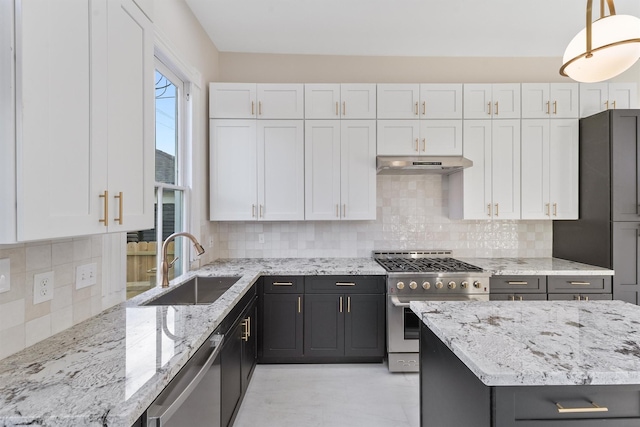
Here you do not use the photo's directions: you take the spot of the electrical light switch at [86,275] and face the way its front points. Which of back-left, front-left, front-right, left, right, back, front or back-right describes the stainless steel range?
front-left

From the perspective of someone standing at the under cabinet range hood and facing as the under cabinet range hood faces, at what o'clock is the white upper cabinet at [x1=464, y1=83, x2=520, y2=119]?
The white upper cabinet is roughly at 8 o'clock from the under cabinet range hood.

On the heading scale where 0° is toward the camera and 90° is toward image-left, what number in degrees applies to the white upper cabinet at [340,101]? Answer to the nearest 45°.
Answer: approximately 0°

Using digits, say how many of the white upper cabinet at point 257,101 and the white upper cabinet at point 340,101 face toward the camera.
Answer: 2

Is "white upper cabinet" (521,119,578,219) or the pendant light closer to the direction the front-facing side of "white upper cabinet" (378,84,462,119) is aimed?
the pendant light

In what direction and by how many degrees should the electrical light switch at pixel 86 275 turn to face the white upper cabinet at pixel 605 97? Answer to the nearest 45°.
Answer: approximately 45° to its left

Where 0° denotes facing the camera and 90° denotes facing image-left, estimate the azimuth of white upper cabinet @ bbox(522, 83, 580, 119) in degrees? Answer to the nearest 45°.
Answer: approximately 0°

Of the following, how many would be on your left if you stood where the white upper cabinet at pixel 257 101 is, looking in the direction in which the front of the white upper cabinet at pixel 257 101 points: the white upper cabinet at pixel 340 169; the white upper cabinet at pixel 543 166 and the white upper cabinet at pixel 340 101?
3

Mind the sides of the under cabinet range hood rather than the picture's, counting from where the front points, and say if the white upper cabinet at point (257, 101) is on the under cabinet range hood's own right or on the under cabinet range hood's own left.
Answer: on the under cabinet range hood's own right

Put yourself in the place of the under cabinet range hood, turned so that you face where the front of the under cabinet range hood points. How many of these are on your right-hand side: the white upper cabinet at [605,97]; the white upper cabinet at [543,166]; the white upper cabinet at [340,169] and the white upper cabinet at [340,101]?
2

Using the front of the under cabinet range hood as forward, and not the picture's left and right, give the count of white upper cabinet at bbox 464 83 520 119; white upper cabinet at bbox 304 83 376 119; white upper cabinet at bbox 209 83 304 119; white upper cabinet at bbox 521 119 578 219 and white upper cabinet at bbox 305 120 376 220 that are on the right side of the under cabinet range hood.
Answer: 3
